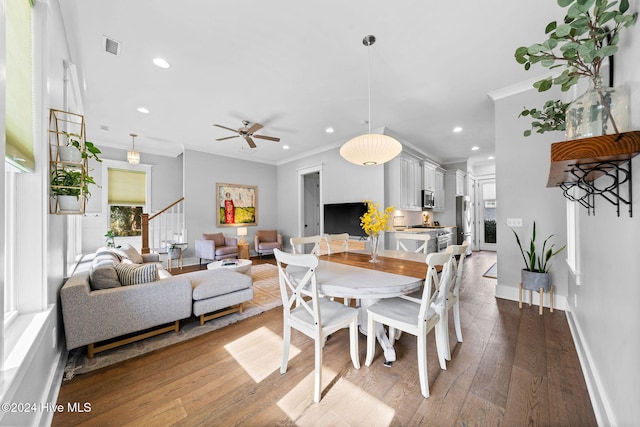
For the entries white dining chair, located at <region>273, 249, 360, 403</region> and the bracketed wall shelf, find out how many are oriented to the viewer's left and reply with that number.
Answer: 1

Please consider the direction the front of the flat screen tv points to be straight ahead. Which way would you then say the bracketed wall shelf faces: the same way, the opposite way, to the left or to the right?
to the right

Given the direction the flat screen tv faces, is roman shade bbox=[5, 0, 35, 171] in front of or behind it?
in front

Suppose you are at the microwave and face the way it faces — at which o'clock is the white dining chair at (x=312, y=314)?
The white dining chair is roughly at 2 o'clock from the microwave.

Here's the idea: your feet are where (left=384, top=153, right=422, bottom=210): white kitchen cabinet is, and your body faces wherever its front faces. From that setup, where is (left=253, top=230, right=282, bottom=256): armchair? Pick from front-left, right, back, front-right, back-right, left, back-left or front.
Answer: back-right

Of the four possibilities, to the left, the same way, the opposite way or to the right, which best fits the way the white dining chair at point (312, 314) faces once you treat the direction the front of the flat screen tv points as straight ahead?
the opposite way

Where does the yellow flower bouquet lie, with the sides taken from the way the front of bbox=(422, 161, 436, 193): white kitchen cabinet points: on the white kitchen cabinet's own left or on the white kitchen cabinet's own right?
on the white kitchen cabinet's own right

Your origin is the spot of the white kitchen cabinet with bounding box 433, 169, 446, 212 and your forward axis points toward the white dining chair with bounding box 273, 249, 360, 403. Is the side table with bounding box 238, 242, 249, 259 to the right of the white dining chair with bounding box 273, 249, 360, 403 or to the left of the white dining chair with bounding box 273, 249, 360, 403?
right

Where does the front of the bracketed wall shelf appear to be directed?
to the viewer's left

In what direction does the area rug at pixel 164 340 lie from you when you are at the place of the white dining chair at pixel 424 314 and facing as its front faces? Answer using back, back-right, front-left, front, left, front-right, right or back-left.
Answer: front-left
